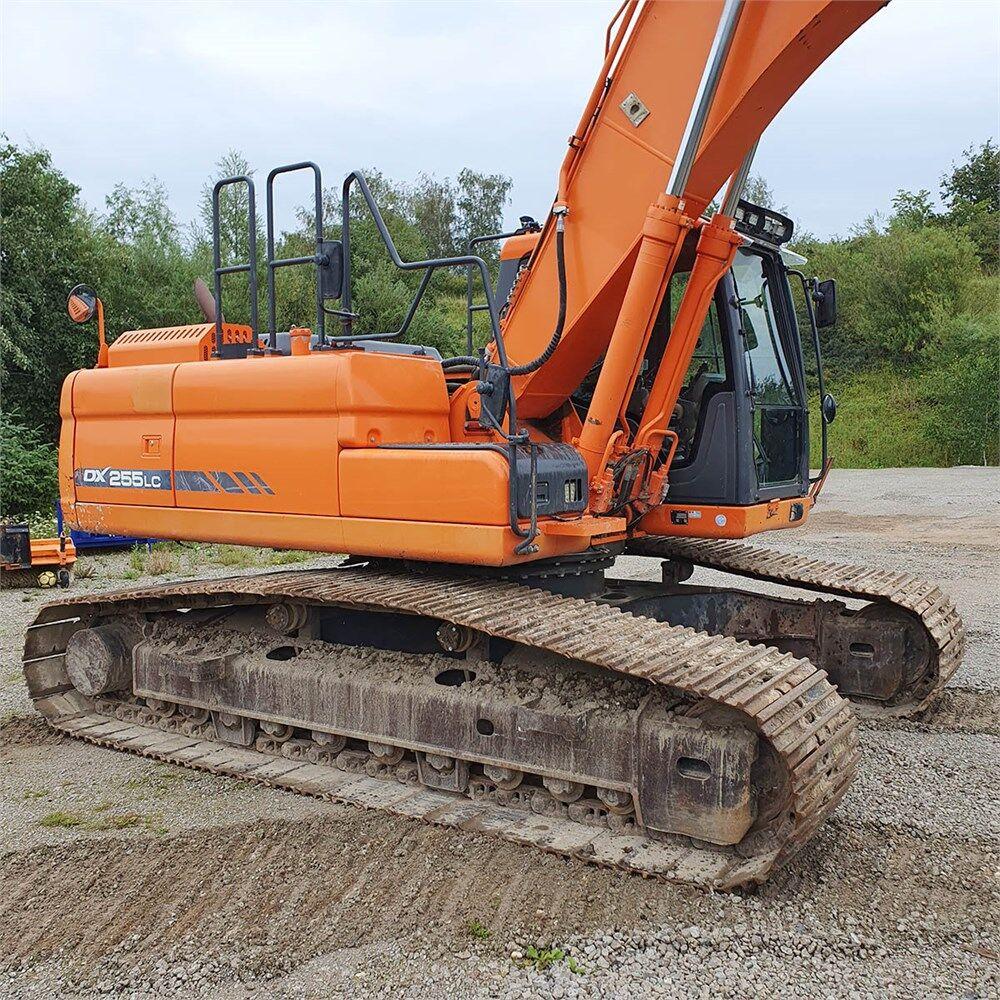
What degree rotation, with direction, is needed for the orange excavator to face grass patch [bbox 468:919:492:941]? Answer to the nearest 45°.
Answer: approximately 45° to its right

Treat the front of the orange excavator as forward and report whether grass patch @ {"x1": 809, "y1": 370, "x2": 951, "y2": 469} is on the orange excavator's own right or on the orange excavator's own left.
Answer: on the orange excavator's own left

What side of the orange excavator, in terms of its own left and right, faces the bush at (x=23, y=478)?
back

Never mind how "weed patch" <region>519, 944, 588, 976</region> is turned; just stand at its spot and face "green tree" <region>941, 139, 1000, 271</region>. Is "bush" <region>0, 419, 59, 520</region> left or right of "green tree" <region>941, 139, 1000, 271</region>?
left

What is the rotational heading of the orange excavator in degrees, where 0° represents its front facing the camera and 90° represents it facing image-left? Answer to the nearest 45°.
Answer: approximately 315°

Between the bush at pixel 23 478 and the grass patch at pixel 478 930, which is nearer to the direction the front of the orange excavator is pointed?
the grass patch

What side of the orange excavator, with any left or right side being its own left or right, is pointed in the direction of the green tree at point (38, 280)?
back
